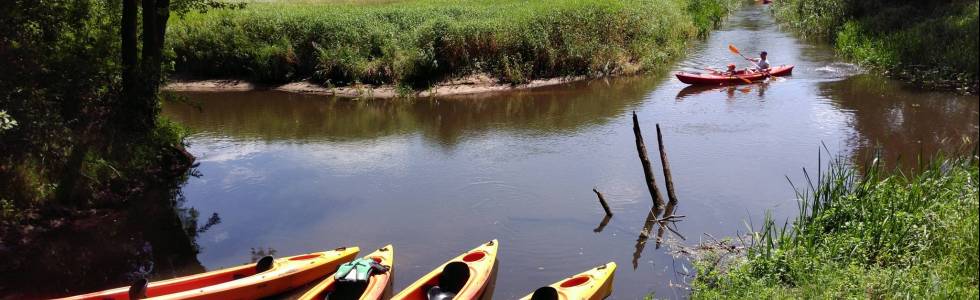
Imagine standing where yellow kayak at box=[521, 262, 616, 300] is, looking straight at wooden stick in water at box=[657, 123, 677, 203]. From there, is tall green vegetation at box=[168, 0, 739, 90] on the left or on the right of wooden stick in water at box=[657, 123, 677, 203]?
left

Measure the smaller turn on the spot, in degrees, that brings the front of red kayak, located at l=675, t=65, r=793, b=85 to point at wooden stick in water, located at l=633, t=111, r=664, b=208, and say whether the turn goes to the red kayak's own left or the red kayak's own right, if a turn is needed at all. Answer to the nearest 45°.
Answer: approximately 90° to the red kayak's own left

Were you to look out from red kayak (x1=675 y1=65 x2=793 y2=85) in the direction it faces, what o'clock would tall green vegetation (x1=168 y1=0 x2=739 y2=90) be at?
The tall green vegetation is roughly at 12 o'clock from the red kayak.

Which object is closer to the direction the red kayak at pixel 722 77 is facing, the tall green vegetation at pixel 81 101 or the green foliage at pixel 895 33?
the tall green vegetation

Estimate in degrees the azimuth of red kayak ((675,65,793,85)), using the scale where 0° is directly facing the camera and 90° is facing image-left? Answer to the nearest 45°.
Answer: approximately 90°
